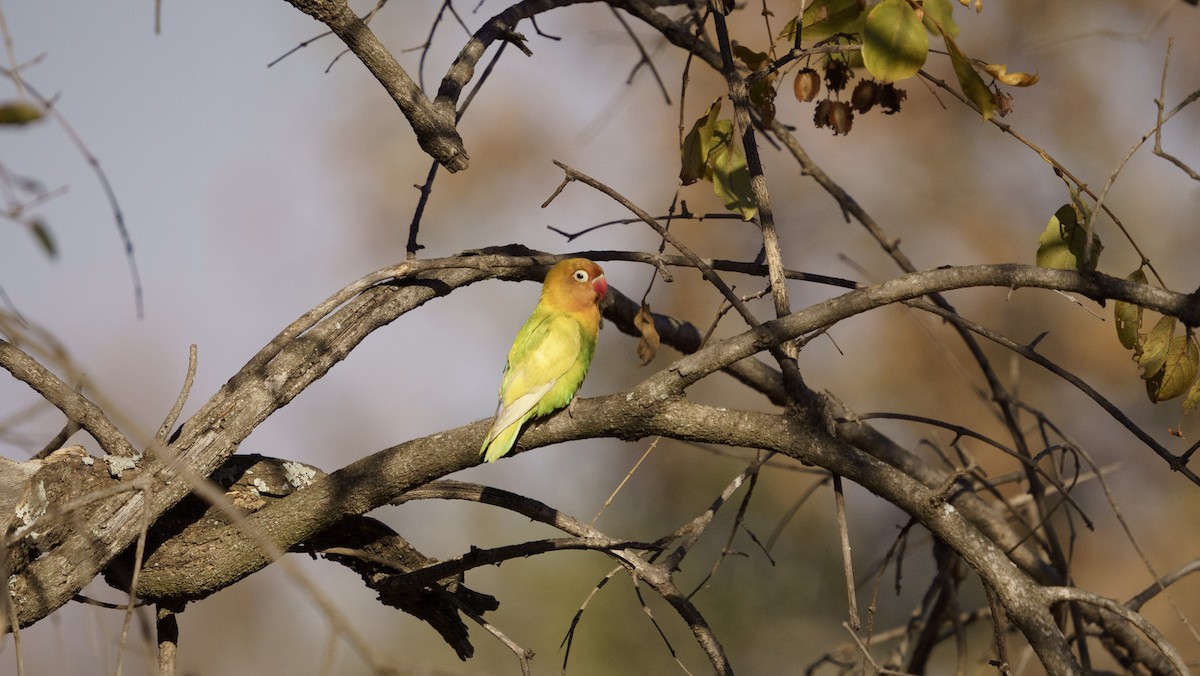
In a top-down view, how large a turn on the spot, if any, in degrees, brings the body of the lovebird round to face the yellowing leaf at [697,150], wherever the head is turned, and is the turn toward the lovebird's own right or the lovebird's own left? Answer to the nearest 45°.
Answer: approximately 90° to the lovebird's own right

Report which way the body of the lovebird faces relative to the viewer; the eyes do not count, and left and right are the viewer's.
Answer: facing to the right of the viewer

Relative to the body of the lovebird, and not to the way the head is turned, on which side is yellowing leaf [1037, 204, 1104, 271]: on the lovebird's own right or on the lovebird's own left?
on the lovebird's own right

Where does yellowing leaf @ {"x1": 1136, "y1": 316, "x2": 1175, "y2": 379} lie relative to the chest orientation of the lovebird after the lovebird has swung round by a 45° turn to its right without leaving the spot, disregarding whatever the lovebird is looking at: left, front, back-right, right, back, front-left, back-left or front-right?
front

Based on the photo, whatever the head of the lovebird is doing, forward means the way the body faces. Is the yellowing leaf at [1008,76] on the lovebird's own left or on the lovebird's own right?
on the lovebird's own right

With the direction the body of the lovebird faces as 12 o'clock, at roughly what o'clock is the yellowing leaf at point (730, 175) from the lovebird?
The yellowing leaf is roughly at 2 o'clock from the lovebird.

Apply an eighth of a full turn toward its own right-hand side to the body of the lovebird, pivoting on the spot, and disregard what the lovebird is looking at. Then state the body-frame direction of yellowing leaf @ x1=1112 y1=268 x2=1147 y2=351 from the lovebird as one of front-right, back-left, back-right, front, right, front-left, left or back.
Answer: front

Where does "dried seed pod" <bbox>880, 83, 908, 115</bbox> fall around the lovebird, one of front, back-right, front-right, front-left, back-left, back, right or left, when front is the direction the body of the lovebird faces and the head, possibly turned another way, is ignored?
front-right
